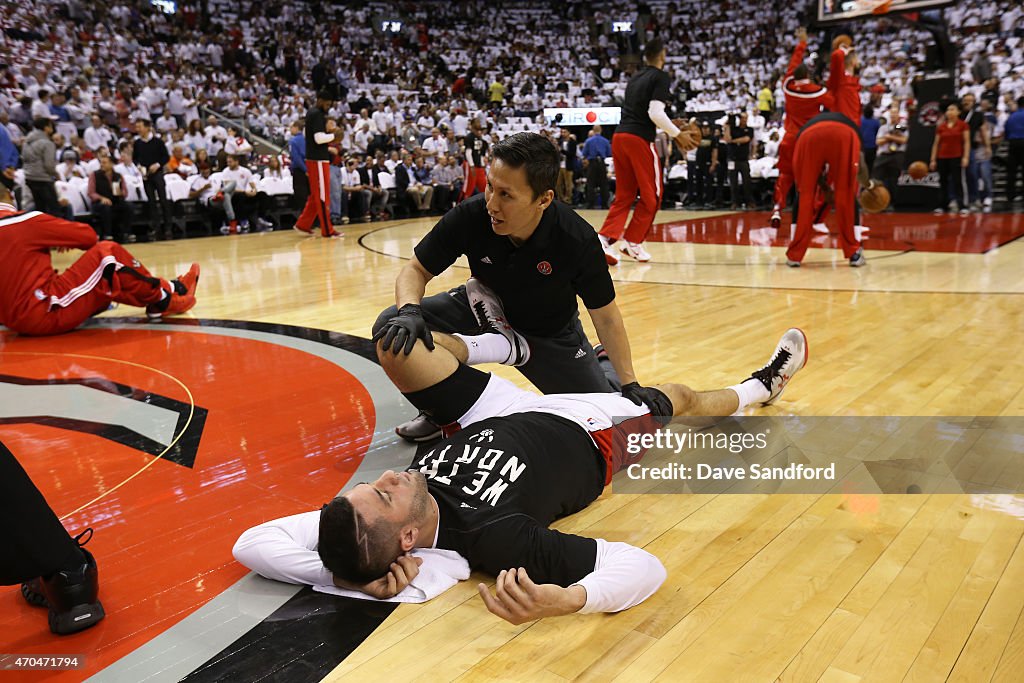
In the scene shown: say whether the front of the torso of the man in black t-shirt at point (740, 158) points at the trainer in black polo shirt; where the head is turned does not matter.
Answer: yes

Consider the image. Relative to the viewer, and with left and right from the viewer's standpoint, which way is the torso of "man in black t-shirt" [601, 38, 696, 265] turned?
facing away from the viewer and to the right of the viewer

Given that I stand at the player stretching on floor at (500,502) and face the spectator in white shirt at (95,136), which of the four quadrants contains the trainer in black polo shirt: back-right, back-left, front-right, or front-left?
front-right

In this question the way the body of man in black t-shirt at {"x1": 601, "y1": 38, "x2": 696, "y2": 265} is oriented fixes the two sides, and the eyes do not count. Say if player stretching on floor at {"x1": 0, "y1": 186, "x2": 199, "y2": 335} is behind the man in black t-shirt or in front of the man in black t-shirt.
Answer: behind

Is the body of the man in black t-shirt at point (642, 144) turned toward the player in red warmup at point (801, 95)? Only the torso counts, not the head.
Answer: yes

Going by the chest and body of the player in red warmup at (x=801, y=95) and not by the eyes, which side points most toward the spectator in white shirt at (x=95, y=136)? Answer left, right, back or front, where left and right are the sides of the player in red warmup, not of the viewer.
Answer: left

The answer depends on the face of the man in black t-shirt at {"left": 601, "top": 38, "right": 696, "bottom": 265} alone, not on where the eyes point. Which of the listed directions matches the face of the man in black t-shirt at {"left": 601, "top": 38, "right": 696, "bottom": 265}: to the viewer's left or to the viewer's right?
to the viewer's right

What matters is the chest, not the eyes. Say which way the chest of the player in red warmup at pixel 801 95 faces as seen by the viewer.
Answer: away from the camera

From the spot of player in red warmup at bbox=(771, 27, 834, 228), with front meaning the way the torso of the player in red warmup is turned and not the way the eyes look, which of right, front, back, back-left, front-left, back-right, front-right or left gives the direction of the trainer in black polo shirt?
back

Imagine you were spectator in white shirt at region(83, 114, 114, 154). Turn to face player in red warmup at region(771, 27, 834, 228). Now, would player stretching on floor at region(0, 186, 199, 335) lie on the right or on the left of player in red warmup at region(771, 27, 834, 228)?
right

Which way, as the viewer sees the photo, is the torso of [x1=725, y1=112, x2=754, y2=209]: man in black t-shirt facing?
toward the camera

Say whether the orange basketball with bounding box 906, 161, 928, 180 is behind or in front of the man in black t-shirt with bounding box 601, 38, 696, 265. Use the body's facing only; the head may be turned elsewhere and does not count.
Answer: in front

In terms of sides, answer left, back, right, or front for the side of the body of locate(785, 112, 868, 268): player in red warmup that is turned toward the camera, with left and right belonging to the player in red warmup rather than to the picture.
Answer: back

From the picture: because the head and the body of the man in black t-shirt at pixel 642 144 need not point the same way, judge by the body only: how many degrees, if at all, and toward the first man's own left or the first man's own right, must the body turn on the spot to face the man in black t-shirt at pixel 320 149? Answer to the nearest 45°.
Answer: approximately 90° to the first man's own left

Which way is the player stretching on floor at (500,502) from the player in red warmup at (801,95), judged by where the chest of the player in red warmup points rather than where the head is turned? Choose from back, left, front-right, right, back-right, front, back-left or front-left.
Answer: back
